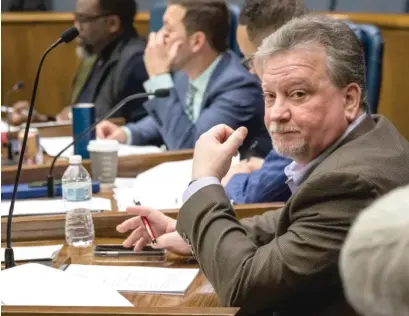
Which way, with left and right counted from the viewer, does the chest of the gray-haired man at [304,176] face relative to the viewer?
facing to the left of the viewer

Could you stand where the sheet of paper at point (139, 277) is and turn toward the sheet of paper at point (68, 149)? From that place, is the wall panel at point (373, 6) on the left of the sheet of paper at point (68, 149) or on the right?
right

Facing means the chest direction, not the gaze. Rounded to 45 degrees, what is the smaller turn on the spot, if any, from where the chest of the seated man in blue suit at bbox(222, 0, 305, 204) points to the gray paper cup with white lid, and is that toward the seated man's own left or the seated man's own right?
0° — they already face it

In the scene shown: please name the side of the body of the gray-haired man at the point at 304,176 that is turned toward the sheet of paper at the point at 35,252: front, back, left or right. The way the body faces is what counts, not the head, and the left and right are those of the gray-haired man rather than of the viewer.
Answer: front

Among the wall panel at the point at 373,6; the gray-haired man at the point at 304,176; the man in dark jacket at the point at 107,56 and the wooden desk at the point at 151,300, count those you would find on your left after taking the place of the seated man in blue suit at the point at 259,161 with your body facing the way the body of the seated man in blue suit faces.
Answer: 2

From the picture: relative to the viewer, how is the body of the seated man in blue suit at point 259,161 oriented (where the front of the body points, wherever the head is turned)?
to the viewer's left

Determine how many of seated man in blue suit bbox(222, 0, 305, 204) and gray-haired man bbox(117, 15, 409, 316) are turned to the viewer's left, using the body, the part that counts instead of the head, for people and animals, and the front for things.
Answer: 2

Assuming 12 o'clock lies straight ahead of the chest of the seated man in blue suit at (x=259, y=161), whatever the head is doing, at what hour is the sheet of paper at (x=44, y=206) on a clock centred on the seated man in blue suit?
The sheet of paper is roughly at 11 o'clock from the seated man in blue suit.

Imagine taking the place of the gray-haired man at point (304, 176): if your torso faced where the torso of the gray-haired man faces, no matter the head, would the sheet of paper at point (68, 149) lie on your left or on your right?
on your right

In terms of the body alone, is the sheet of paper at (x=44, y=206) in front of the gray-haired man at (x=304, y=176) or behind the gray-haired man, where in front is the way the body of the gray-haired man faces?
in front
